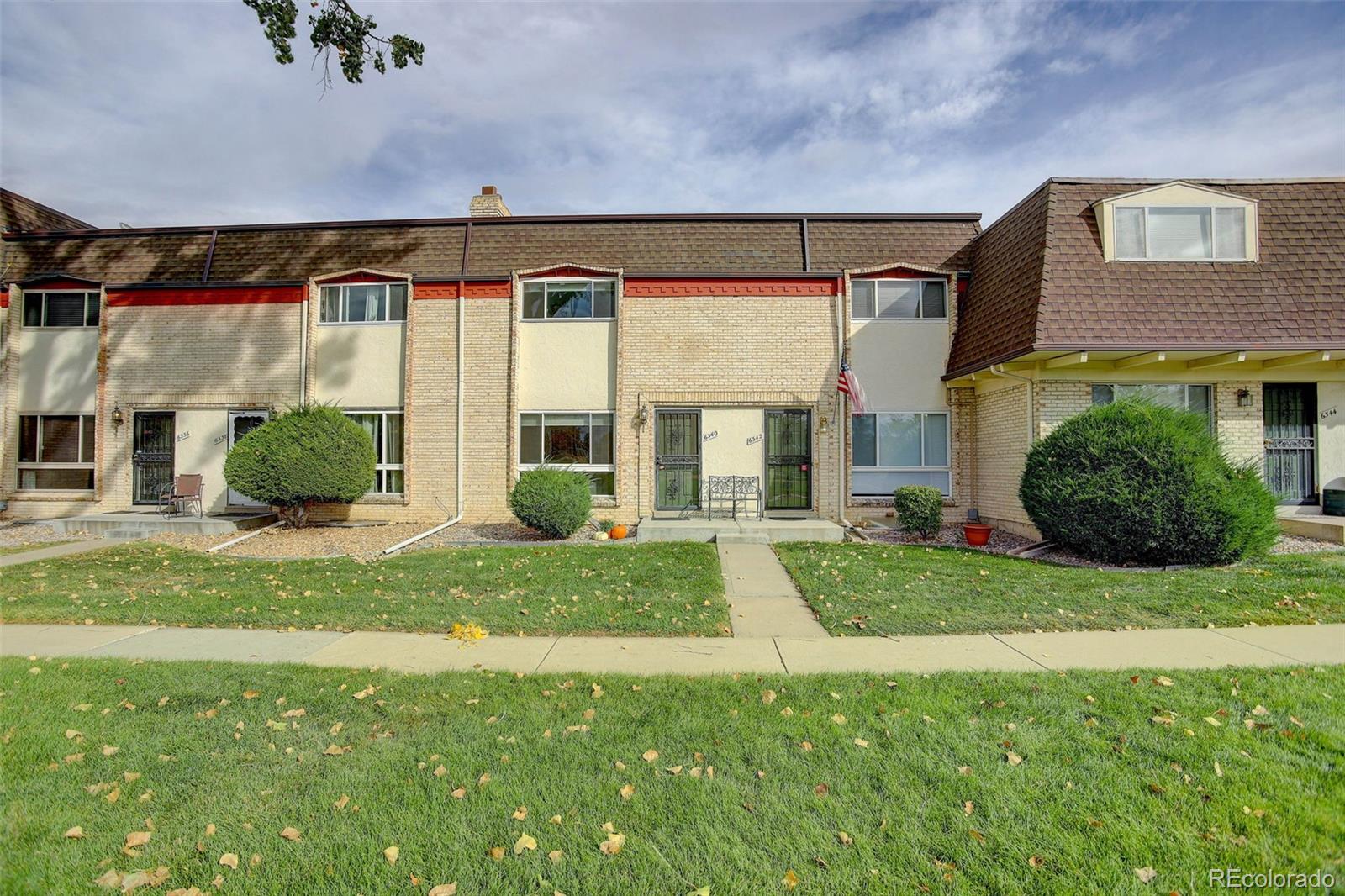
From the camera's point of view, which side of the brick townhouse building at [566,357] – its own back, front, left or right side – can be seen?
front

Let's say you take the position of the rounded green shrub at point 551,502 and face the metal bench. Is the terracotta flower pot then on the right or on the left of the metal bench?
right

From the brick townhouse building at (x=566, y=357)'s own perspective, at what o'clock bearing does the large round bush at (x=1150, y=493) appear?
The large round bush is roughly at 10 o'clock from the brick townhouse building.
